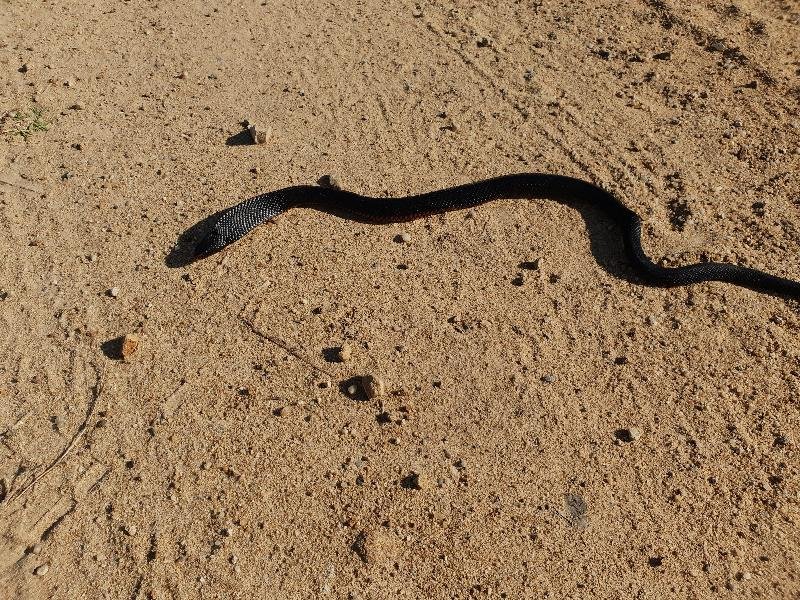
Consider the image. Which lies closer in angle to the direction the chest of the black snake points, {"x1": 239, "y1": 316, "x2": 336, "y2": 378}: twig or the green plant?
the green plant

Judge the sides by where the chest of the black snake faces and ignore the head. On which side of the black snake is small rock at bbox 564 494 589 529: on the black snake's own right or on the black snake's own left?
on the black snake's own left

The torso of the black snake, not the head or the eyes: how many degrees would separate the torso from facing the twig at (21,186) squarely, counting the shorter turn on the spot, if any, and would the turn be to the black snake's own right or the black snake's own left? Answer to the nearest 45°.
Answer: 0° — it already faces it

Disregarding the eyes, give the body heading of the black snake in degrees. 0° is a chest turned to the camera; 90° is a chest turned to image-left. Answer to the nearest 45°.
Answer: approximately 90°

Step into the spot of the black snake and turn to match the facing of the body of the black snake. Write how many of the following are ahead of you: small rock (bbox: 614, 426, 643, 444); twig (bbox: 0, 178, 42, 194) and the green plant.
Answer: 2

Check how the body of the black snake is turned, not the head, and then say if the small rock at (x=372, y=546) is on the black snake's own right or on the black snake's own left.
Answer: on the black snake's own left

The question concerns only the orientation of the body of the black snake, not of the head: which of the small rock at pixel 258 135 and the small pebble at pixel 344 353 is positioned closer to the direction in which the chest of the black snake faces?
the small rock

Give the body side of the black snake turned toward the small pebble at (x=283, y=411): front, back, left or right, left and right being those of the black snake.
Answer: left

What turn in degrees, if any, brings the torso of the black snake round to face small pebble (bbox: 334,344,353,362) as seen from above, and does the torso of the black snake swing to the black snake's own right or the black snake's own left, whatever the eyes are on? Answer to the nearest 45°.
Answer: approximately 90° to the black snake's own left
